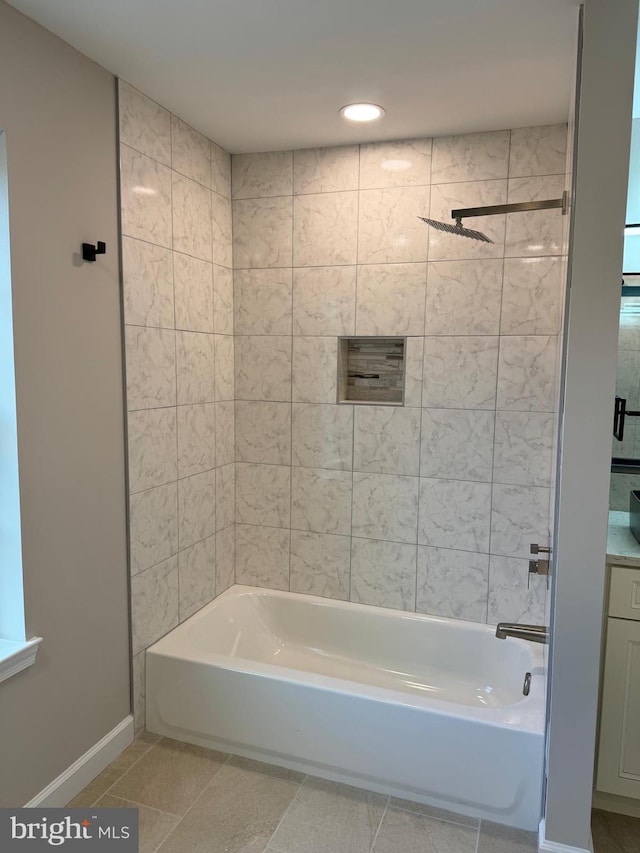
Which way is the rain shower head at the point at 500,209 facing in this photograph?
to the viewer's left

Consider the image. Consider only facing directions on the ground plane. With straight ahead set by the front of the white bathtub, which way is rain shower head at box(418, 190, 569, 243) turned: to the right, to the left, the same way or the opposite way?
to the right

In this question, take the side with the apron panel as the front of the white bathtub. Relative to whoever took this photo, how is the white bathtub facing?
facing the viewer

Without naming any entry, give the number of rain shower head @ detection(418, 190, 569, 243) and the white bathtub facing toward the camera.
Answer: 1

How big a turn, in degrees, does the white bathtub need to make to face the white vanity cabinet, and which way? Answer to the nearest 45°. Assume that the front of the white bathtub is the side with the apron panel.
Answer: approximately 90° to its left

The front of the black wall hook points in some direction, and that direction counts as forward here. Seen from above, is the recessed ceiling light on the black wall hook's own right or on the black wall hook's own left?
on the black wall hook's own left

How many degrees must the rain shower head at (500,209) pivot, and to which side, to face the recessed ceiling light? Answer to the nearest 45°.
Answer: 0° — it already faces it

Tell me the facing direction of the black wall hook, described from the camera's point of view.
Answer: facing the viewer and to the right of the viewer
